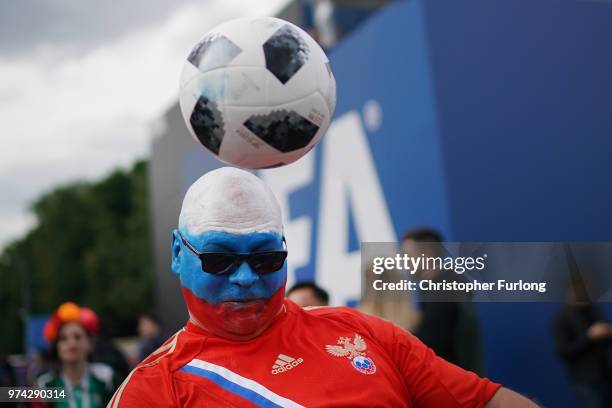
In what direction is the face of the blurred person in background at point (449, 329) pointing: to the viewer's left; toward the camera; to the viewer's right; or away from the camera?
toward the camera

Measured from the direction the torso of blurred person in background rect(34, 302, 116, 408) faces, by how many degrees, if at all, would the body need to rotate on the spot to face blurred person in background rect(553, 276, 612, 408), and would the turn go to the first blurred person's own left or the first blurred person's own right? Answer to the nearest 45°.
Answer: approximately 90° to the first blurred person's own left

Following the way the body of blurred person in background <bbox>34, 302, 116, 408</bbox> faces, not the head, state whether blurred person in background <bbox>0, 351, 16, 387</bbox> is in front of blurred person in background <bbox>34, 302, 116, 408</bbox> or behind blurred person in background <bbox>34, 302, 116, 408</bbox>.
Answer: behind

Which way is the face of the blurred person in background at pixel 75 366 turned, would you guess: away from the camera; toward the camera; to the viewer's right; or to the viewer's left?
toward the camera

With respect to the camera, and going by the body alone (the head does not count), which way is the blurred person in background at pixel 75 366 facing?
toward the camera

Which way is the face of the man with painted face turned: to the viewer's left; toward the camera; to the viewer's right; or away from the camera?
toward the camera
